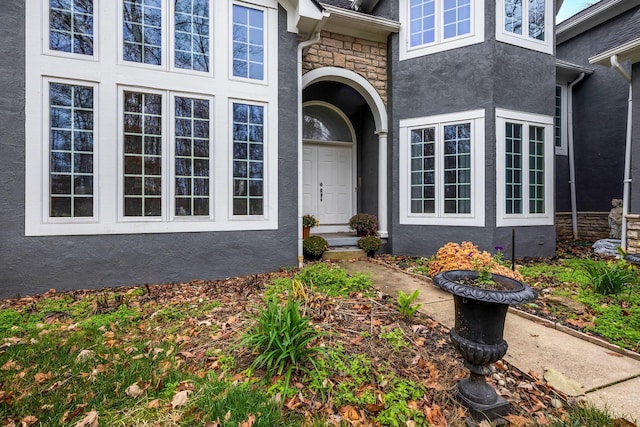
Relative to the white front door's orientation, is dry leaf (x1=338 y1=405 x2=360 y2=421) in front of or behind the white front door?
in front

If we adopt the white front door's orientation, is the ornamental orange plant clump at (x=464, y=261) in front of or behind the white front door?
in front

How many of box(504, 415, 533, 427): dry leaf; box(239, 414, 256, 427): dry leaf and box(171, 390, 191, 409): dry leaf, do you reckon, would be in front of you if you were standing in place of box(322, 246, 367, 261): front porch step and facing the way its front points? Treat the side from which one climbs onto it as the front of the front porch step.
3

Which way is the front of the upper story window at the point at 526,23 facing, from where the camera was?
facing the viewer and to the right of the viewer

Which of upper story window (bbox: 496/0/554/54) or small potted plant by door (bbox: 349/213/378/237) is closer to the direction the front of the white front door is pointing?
the small potted plant by door

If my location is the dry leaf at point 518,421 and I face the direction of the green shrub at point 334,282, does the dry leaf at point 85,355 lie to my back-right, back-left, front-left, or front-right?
front-left

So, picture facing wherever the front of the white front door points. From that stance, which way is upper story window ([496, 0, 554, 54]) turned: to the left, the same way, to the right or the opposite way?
the same way

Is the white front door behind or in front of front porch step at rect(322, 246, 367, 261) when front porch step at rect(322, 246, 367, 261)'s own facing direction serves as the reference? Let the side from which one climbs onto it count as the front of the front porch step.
behind

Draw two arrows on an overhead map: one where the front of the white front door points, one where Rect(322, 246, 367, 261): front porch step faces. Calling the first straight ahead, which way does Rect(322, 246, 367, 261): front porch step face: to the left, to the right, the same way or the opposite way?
the same way

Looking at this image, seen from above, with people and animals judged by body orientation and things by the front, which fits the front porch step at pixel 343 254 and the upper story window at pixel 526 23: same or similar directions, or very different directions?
same or similar directions

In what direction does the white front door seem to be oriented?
toward the camera

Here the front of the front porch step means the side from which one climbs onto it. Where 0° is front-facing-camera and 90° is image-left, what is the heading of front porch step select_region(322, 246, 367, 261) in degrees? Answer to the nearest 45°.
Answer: approximately 0°

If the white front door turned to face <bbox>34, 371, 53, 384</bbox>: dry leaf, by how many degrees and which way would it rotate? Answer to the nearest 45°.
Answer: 0° — it already faces it

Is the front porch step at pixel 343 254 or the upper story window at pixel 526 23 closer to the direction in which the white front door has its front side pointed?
the front porch step

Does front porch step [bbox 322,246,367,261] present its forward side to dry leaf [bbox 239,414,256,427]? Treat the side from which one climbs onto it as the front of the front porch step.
yes

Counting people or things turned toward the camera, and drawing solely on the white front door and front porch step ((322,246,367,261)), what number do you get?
2
